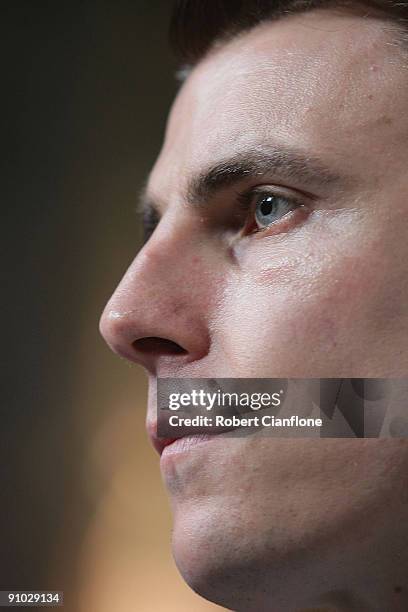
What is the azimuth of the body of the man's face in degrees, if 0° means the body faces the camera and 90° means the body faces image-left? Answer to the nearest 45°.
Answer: approximately 90°
